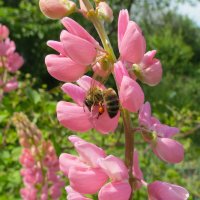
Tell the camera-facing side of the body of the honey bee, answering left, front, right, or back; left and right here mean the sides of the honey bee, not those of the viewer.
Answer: left
